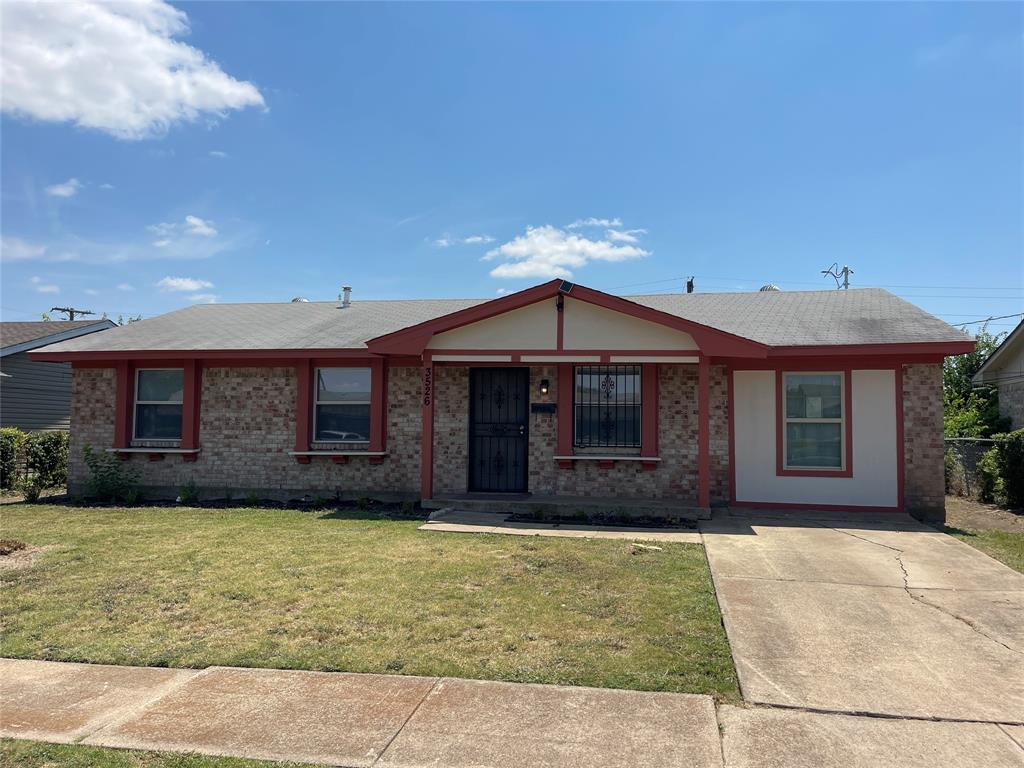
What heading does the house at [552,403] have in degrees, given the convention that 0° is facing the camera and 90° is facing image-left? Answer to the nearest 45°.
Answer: approximately 0°

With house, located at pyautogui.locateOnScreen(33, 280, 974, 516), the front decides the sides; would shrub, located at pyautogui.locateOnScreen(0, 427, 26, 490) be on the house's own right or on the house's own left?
on the house's own right

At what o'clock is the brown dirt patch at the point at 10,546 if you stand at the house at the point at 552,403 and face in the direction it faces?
The brown dirt patch is roughly at 2 o'clock from the house.

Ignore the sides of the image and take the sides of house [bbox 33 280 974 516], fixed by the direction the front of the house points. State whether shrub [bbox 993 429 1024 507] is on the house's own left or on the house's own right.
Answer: on the house's own left

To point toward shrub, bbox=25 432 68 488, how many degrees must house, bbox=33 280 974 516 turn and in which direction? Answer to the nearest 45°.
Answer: approximately 90° to its right

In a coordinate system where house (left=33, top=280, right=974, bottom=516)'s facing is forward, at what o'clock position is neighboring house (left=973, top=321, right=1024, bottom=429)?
The neighboring house is roughly at 8 o'clock from the house.

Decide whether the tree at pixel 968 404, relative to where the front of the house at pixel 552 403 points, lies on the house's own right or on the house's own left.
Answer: on the house's own left

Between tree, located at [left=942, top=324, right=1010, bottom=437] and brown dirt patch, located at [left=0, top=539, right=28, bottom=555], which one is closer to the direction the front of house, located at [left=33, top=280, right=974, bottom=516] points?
the brown dirt patch

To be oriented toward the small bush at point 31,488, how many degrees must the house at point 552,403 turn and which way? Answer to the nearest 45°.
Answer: approximately 90° to its right

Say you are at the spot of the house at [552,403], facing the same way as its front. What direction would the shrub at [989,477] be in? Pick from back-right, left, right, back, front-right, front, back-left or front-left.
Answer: left

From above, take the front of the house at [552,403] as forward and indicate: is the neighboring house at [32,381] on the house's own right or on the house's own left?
on the house's own right
